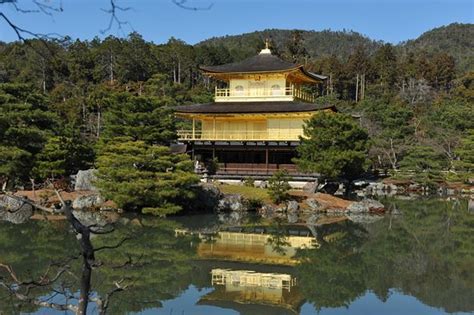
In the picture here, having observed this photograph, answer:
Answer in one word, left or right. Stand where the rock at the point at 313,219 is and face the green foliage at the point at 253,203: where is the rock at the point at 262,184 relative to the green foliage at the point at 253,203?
right

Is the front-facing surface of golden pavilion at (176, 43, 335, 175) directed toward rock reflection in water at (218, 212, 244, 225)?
yes

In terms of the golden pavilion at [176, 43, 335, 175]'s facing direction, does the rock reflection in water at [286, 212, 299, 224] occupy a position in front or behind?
in front

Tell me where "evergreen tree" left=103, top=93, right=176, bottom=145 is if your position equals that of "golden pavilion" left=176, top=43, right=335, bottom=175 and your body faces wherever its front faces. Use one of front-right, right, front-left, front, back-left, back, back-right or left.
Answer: front-right

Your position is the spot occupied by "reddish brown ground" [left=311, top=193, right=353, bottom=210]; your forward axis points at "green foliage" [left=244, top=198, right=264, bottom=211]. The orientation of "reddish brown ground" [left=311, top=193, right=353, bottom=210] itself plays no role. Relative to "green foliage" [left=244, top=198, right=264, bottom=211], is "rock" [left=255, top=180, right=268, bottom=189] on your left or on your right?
right

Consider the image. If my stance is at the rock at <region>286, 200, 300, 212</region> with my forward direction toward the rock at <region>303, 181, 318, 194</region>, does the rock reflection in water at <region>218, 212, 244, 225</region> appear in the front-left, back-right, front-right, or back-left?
back-left

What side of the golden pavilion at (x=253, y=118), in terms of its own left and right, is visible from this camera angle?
front

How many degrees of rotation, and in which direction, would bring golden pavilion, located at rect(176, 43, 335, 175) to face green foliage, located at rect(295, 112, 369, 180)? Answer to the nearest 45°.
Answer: approximately 45° to its left

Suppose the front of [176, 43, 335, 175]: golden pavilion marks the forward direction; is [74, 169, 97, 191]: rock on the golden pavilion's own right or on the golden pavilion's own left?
on the golden pavilion's own right

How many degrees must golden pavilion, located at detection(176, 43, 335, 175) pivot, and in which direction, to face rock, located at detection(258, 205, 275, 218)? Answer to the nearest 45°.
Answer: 0° — it already faces it

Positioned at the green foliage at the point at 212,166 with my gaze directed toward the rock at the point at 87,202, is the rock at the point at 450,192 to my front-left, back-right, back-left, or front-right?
back-left

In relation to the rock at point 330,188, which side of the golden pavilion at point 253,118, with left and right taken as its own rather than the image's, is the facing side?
left

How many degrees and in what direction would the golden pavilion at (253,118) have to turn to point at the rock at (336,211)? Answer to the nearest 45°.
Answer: approximately 45° to its left

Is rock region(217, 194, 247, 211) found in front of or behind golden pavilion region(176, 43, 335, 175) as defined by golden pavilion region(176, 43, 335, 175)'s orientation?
in front

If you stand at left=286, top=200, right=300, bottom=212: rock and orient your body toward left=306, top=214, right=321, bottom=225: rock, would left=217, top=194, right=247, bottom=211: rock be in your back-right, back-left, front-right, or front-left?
back-right

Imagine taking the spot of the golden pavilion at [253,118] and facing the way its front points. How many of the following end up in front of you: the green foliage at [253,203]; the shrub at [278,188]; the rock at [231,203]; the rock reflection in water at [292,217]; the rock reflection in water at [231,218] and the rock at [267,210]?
6

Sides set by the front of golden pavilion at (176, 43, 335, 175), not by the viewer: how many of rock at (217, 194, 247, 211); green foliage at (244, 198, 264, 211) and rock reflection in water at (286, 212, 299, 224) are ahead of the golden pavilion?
3

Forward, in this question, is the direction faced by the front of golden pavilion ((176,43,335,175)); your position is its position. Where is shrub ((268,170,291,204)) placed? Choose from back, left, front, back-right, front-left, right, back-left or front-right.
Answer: front
